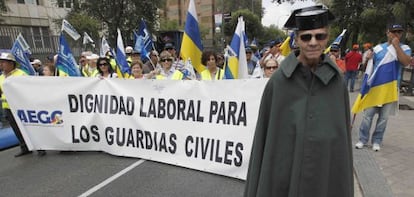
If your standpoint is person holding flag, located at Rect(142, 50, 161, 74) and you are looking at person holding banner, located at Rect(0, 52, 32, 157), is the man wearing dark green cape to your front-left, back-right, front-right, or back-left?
front-left

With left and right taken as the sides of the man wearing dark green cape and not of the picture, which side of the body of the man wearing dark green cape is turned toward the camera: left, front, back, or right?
front

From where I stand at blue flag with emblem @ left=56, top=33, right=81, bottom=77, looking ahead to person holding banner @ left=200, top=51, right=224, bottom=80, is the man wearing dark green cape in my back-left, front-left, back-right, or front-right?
front-right

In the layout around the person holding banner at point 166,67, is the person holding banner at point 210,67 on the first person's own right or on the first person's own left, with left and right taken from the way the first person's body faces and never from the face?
on the first person's own left

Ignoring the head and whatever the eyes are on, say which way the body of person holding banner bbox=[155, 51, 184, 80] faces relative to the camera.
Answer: toward the camera

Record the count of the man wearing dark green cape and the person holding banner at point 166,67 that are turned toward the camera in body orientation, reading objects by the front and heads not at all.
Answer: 2

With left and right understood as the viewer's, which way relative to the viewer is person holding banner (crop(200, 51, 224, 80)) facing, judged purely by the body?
facing the viewer

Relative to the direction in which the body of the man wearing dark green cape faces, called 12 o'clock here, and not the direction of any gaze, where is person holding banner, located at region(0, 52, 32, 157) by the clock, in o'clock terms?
The person holding banner is roughly at 4 o'clock from the man wearing dark green cape.

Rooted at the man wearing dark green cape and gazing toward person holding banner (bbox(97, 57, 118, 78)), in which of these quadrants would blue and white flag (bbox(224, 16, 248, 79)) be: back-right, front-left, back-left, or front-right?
front-right
